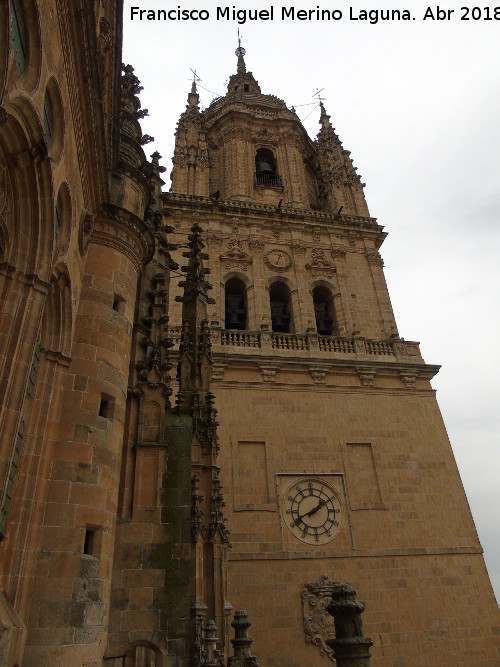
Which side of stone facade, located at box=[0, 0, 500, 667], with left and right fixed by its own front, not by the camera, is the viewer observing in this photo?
front
